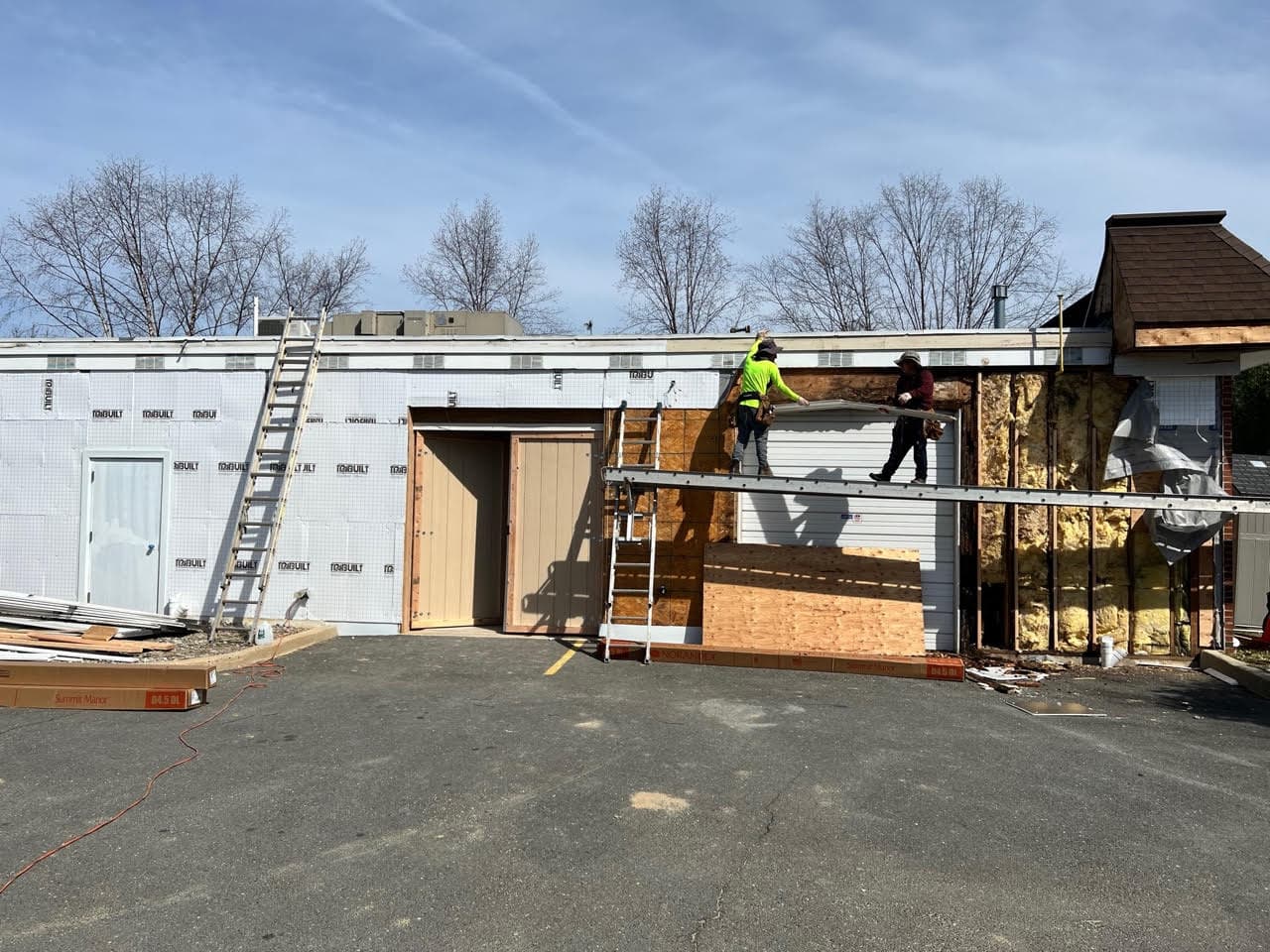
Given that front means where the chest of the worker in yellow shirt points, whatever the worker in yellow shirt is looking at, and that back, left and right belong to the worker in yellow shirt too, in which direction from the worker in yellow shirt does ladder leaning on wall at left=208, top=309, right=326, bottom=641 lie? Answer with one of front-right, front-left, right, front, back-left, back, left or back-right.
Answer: back-left

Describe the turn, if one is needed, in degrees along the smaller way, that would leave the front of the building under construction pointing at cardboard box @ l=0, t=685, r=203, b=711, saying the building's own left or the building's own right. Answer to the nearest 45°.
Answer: approximately 45° to the building's own right

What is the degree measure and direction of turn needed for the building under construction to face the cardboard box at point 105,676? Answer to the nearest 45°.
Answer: approximately 45° to its right

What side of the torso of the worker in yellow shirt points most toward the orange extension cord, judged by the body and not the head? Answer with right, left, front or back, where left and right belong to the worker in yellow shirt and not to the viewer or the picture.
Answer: back

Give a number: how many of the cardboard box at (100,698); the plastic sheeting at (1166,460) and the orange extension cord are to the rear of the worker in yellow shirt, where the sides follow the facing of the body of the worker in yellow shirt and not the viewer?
2

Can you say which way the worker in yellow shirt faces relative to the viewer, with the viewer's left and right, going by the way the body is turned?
facing away from the viewer and to the right of the viewer

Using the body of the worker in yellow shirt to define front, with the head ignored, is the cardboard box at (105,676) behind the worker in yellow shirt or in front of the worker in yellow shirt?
behind

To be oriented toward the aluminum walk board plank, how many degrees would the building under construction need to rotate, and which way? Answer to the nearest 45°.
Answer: approximately 45° to its left
